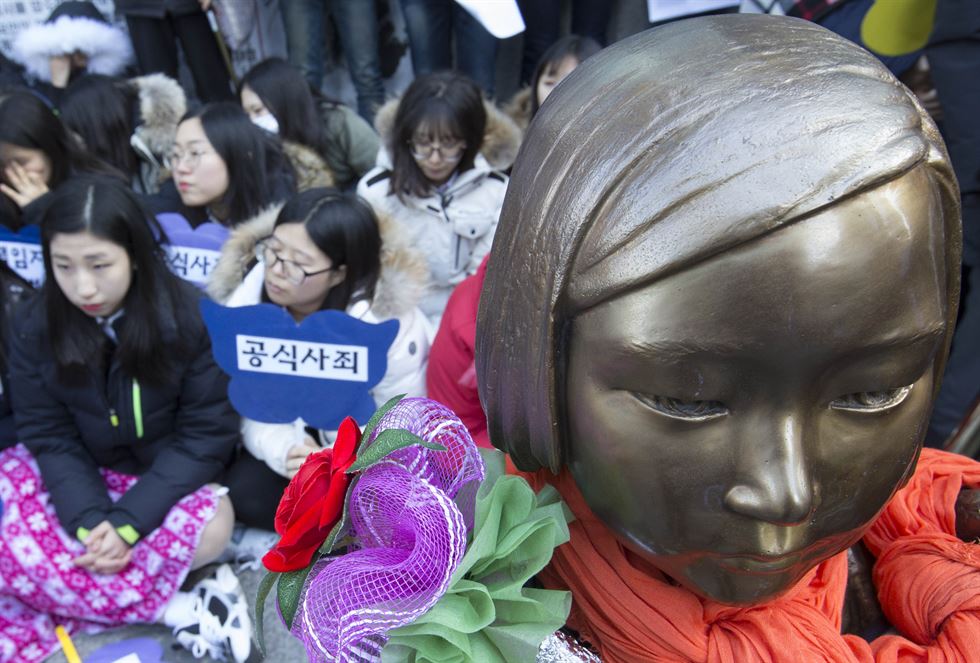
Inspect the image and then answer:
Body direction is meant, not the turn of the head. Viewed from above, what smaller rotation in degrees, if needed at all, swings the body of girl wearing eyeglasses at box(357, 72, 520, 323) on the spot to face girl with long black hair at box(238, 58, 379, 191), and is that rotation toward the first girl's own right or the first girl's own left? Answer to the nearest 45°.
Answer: approximately 135° to the first girl's own right

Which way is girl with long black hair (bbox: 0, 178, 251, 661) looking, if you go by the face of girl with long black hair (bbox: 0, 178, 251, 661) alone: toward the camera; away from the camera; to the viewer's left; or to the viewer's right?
toward the camera

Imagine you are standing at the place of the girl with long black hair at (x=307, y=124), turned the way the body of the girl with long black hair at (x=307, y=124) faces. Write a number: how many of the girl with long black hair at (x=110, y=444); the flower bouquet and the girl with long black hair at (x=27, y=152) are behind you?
0

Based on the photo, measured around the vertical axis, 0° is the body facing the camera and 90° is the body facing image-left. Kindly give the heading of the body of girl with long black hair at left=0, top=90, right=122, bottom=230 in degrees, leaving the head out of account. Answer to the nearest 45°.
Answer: approximately 45°

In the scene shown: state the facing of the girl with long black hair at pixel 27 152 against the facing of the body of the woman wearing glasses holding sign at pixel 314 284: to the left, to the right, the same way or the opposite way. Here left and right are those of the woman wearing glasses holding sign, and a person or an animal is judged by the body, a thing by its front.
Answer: the same way

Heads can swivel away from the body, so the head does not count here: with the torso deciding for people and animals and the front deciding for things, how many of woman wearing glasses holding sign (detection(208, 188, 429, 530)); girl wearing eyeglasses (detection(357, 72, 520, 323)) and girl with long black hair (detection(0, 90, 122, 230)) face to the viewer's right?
0

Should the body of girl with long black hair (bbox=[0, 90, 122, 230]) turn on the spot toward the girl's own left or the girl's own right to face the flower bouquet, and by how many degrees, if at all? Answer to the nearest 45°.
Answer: approximately 45° to the girl's own left

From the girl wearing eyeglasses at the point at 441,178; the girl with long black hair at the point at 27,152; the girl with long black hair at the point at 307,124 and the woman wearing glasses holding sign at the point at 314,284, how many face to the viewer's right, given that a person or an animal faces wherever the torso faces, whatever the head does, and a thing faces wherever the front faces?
0

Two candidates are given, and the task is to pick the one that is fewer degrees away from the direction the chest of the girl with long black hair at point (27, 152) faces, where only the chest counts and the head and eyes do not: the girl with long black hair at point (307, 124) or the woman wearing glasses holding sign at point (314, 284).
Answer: the woman wearing glasses holding sign

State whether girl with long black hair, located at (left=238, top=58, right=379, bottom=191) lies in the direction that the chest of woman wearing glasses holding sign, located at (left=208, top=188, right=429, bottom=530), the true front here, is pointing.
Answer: no

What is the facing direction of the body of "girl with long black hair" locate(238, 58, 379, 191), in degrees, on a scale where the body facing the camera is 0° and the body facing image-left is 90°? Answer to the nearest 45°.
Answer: approximately 45°

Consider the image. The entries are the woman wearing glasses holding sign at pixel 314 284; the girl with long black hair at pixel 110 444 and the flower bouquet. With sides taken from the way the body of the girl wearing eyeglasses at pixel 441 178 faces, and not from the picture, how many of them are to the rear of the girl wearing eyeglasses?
0

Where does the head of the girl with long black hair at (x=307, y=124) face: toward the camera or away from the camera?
toward the camera

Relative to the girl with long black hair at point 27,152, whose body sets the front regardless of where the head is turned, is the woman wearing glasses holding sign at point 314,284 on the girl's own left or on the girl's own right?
on the girl's own left

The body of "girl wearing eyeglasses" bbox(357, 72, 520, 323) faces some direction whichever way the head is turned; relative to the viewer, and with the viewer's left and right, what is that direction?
facing the viewer

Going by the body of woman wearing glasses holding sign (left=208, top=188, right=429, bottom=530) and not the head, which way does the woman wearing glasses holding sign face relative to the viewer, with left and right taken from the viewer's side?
facing the viewer and to the left of the viewer

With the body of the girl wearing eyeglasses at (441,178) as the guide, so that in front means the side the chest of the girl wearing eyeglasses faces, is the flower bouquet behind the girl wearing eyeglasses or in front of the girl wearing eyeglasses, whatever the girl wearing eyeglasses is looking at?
in front
